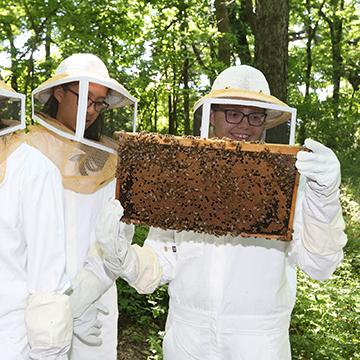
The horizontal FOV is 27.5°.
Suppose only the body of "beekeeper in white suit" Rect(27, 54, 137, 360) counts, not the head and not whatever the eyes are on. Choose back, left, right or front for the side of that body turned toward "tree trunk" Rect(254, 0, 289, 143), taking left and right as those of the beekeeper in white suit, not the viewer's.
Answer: left

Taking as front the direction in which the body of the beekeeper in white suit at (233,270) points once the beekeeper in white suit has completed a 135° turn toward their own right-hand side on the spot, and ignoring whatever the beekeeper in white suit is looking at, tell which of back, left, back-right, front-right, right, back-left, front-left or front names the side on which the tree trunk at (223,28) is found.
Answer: front-right

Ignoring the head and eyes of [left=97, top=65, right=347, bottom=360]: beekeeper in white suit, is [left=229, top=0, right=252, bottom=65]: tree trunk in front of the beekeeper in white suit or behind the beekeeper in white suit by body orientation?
behind

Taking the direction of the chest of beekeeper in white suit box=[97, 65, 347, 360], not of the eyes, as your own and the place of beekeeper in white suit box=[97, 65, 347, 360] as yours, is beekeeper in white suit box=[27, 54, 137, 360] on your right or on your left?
on your right

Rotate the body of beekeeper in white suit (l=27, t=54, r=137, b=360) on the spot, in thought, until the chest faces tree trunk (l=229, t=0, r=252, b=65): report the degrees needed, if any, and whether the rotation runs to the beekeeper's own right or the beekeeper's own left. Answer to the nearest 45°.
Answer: approximately 135° to the beekeeper's own left

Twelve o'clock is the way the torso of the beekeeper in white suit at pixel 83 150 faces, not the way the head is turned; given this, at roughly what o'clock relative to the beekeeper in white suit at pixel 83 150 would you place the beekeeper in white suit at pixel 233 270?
the beekeeper in white suit at pixel 233 270 is roughly at 12 o'clock from the beekeeper in white suit at pixel 83 150.

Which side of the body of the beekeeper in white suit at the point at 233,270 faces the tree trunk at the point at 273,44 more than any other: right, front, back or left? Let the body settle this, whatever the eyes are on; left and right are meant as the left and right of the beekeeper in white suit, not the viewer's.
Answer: back

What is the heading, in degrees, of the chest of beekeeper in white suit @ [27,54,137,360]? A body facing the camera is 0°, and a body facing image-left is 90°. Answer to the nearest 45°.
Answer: approximately 315°

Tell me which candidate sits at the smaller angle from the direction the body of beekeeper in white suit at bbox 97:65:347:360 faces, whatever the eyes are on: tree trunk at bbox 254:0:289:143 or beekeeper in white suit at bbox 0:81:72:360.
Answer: the beekeeper in white suit

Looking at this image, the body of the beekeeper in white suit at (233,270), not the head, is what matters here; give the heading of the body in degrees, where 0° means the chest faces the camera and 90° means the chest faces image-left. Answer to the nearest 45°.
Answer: approximately 0°

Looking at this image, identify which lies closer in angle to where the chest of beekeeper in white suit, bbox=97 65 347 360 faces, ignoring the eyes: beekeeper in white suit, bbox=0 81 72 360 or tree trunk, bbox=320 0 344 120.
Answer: the beekeeper in white suit

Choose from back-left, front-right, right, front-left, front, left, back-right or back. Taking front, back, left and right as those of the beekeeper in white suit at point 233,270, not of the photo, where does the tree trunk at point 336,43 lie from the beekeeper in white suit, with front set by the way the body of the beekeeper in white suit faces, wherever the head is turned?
back
